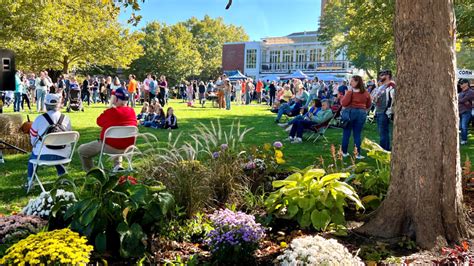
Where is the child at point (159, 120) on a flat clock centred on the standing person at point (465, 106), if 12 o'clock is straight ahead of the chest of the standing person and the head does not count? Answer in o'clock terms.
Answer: The child is roughly at 1 o'clock from the standing person.

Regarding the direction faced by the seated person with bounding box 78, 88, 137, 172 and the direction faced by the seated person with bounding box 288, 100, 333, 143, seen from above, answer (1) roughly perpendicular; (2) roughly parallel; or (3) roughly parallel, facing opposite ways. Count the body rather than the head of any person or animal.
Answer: roughly parallel

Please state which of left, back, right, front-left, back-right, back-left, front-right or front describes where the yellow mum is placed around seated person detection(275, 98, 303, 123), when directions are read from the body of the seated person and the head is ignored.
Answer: left

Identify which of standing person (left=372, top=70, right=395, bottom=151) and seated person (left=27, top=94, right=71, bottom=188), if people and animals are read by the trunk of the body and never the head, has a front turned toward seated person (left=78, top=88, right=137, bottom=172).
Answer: the standing person

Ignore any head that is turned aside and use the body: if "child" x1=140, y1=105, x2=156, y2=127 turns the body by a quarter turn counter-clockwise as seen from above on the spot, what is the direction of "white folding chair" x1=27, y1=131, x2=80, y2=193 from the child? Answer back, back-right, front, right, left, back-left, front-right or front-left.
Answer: front

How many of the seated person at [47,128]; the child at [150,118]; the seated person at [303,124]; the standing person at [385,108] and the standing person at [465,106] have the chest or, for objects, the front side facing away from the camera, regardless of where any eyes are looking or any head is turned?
1

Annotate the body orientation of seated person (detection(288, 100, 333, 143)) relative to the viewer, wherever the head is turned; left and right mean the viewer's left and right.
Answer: facing to the left of the viewer

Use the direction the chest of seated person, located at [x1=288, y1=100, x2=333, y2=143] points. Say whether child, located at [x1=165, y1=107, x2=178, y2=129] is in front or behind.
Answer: in front

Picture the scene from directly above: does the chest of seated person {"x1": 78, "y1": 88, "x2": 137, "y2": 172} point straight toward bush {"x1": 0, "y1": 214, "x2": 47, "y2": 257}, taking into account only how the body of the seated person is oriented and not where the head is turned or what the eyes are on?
no

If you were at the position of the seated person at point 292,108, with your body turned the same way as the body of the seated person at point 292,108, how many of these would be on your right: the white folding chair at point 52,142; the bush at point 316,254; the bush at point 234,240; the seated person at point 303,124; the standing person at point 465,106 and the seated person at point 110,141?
0

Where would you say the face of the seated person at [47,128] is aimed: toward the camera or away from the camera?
away from the camera

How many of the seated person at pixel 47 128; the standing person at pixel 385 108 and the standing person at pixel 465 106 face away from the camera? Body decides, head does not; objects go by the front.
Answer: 1

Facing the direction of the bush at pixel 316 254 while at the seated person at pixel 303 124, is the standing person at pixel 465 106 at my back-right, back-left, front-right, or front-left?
back-left

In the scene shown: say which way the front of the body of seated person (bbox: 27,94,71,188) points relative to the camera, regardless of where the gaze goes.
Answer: away from the camera

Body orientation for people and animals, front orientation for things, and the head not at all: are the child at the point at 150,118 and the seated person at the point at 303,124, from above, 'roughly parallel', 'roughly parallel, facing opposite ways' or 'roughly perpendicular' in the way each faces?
roughly parallel

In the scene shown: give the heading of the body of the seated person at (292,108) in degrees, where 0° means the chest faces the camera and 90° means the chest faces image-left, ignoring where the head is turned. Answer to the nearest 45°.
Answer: approximately 90°

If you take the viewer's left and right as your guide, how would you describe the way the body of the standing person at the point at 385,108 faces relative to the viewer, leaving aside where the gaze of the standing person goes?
facing the viewer and to the left of the viewer

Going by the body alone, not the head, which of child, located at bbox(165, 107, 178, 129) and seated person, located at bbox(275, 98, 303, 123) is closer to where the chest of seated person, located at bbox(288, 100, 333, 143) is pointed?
the child

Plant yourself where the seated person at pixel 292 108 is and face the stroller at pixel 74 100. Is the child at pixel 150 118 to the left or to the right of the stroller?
left
